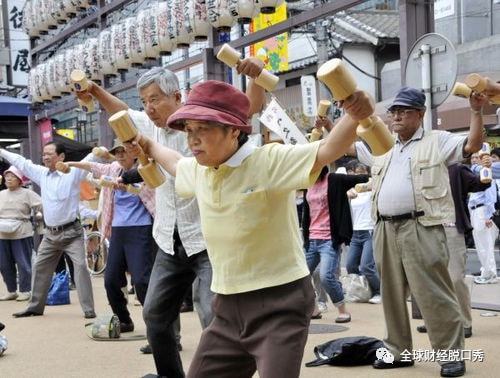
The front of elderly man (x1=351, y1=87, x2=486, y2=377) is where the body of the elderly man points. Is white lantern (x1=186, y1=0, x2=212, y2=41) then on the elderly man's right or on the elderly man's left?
on the elderly man's right

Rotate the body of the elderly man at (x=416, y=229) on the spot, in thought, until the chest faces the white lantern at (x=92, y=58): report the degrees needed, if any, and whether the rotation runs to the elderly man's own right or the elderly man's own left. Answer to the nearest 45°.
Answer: approximately 90° to the elderly man's own right

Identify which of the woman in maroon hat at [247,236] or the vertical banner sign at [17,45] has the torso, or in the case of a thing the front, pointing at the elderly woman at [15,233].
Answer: the vertical banner sign

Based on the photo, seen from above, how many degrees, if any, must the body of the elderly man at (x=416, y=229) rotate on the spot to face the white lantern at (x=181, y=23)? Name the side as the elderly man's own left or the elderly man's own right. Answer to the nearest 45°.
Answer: approximately 90° to the elderly man's own right

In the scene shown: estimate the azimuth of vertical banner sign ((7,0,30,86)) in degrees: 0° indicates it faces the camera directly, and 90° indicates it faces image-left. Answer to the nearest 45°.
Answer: approximately 0°

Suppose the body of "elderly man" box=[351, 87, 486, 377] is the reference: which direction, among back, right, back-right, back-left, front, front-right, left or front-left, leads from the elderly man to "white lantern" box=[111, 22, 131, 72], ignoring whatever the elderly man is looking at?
right
